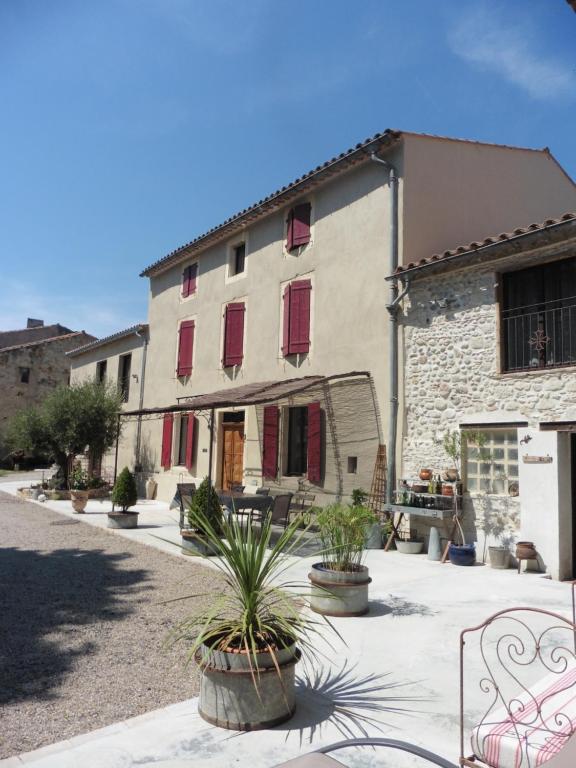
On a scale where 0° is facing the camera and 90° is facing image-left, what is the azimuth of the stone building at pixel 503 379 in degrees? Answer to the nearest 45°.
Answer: approximately 45°
